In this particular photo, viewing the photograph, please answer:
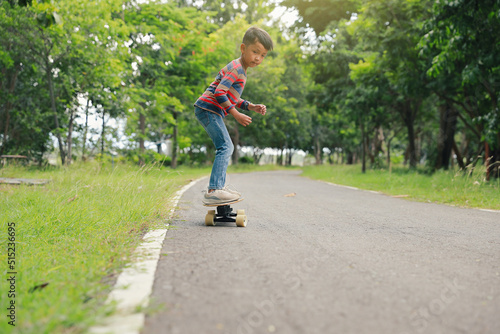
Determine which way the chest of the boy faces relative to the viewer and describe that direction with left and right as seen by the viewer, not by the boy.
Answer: facing to the right of the viewer

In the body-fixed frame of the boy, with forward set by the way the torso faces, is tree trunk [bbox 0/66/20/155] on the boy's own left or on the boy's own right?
on the boy's own left

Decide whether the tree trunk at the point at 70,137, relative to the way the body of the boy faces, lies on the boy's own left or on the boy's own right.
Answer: on the boy's own left

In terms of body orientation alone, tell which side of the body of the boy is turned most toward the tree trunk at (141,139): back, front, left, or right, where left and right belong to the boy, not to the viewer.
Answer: left

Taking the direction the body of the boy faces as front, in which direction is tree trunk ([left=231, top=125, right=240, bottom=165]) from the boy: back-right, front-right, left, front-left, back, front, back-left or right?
left
